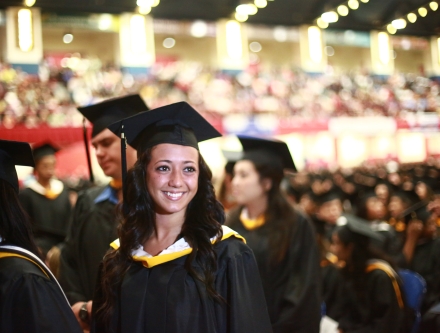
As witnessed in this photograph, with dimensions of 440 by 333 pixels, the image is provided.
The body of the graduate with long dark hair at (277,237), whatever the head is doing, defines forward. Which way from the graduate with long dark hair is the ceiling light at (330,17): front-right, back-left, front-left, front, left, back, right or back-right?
back-right

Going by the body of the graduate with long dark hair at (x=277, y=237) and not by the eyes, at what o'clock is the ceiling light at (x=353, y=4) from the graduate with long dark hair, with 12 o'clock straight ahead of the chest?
The ceiling light is roughly at 5 o'clock from the graduate with long dark hair.

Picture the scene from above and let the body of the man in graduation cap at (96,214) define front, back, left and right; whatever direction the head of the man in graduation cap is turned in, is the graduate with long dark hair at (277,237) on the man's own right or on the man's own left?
on the man's own left

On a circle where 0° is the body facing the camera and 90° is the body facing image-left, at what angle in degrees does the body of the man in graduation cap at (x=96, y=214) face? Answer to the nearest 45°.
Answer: approximately 45°

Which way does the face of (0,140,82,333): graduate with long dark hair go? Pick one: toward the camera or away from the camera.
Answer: away from the camera

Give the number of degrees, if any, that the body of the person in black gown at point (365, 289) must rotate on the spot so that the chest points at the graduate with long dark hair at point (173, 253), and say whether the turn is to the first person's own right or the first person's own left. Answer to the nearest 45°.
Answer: approximately 90° to the first person's own left

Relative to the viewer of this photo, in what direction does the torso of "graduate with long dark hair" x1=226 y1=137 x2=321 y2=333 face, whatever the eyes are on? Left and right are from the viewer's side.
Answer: facing the viewer and to the left of the viewer
